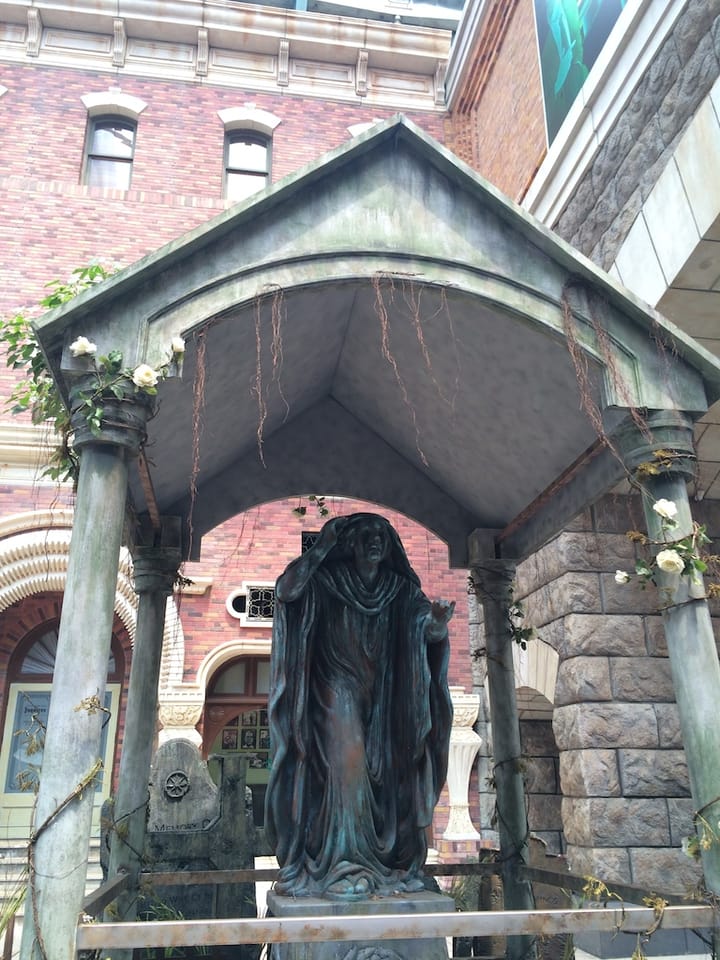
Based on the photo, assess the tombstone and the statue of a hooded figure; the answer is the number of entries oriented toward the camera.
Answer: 2

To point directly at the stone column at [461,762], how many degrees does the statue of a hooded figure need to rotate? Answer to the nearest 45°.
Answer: approximately 180°

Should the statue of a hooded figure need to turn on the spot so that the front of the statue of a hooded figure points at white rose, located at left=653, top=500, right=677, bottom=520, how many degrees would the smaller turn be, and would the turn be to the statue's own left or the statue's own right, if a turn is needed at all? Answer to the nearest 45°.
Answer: approximately 45° to the statue's own left

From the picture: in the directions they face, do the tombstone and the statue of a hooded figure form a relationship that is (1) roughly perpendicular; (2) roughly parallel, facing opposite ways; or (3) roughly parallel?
roughly parallel

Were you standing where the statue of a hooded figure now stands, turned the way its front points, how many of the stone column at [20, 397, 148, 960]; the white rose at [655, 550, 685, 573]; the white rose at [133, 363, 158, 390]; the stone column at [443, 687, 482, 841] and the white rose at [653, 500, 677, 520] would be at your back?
1

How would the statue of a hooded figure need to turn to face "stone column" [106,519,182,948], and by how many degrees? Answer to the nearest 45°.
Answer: approximately 135° to its right

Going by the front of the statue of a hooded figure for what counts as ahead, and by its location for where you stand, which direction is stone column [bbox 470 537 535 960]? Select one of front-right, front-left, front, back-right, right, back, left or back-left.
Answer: back-left

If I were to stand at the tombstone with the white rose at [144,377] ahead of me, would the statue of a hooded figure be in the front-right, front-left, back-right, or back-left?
front-left

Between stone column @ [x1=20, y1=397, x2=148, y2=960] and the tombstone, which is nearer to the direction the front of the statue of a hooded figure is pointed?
the stone column

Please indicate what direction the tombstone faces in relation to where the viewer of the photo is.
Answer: facing the viewer

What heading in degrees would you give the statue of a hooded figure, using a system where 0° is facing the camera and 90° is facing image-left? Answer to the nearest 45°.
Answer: approximately 0°

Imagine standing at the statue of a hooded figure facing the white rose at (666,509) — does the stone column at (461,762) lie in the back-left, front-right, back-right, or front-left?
back-left

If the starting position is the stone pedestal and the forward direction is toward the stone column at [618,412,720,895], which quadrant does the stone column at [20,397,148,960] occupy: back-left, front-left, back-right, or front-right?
back-right

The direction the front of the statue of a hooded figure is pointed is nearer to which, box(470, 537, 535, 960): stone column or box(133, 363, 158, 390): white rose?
the white rose

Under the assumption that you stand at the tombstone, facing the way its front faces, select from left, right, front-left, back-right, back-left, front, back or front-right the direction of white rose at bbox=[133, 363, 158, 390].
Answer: front

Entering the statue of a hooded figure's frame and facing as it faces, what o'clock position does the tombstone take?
The tombstone is roughly at 5 o'clock from the statue of a hooded figure.

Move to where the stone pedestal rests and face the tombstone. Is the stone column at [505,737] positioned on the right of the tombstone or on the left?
right
